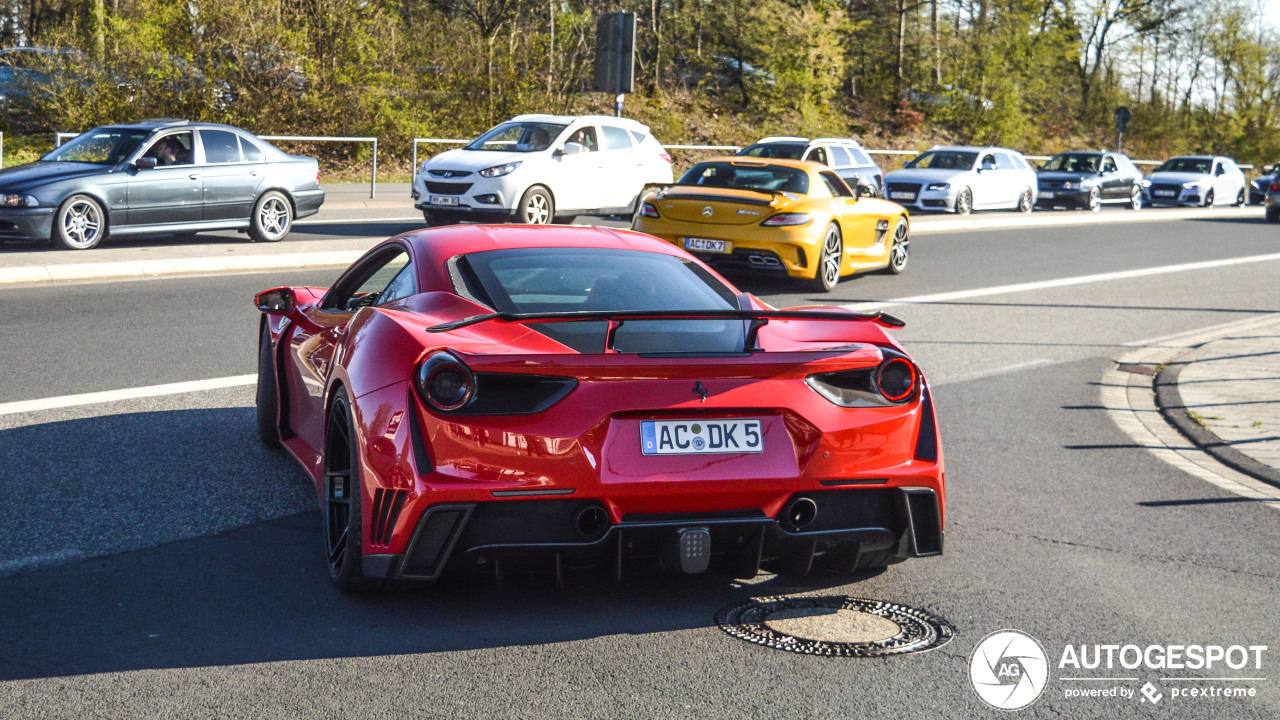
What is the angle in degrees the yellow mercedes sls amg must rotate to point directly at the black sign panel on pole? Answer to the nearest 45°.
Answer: approximately 45° to its left

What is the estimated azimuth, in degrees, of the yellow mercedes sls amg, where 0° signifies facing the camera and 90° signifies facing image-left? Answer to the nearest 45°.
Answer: approximately 225°

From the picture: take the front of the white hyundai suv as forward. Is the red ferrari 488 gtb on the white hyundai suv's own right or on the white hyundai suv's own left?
on the white hyundai suv's own left

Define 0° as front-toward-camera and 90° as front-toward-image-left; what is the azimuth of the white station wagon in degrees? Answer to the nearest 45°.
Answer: approximately 45°

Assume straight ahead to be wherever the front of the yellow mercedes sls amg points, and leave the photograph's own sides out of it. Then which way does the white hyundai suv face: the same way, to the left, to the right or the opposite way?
the opposite way

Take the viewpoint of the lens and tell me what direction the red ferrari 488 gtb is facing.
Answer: facing away from the viewer and to the left of the viewer

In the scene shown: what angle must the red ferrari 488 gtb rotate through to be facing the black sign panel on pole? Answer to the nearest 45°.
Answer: approximately 45° to its right
